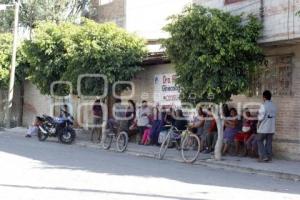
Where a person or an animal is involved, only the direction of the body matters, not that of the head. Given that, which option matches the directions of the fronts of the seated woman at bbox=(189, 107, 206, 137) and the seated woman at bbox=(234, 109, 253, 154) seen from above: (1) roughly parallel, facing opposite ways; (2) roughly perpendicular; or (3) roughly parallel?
roughly parallel

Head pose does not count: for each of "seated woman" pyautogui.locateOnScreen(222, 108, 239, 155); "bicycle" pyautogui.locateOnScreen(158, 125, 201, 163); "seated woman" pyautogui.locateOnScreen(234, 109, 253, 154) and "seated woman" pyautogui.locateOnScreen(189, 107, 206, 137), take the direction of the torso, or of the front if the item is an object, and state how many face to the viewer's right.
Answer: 0

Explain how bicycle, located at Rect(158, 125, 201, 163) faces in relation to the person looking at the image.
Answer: facing away from the viewer and to the left of the viewer

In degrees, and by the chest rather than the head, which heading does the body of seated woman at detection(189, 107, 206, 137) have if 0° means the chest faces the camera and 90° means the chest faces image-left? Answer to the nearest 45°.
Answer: approximately 45°

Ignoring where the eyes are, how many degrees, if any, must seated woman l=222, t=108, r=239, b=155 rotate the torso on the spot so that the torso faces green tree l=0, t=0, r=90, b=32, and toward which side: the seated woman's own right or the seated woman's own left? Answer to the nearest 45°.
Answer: approximately 90° to the seated woman's own right

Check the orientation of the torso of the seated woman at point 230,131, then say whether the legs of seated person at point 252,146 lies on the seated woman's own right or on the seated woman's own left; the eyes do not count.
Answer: on the seated woman's own left

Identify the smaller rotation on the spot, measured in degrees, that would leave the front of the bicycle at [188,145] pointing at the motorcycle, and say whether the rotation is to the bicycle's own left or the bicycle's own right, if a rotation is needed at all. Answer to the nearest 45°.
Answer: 0° — it already faces it
